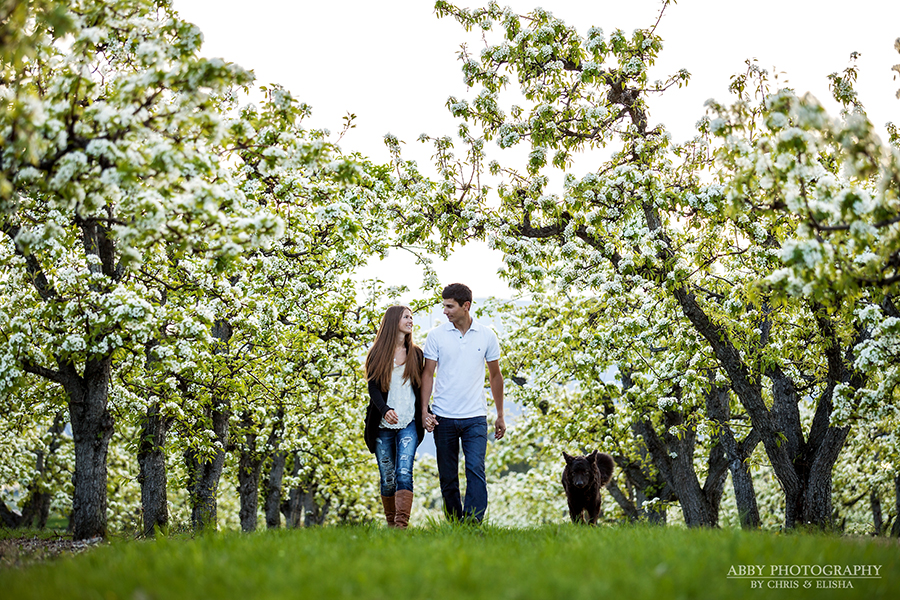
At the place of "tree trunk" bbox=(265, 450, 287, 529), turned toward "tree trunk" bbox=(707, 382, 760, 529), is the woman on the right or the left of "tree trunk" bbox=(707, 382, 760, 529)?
right

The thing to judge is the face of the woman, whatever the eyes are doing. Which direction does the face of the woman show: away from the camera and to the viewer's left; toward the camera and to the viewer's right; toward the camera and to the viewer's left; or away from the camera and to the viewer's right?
toward the camera and to the viewer's right

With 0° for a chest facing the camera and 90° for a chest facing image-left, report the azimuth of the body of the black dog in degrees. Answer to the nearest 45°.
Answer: approximately 0°

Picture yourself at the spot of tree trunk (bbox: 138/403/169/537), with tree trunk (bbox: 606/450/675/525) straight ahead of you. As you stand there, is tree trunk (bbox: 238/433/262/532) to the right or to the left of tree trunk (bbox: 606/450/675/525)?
left

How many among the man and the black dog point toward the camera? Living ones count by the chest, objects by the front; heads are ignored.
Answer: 2

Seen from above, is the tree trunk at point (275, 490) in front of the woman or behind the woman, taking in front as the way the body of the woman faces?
behind
